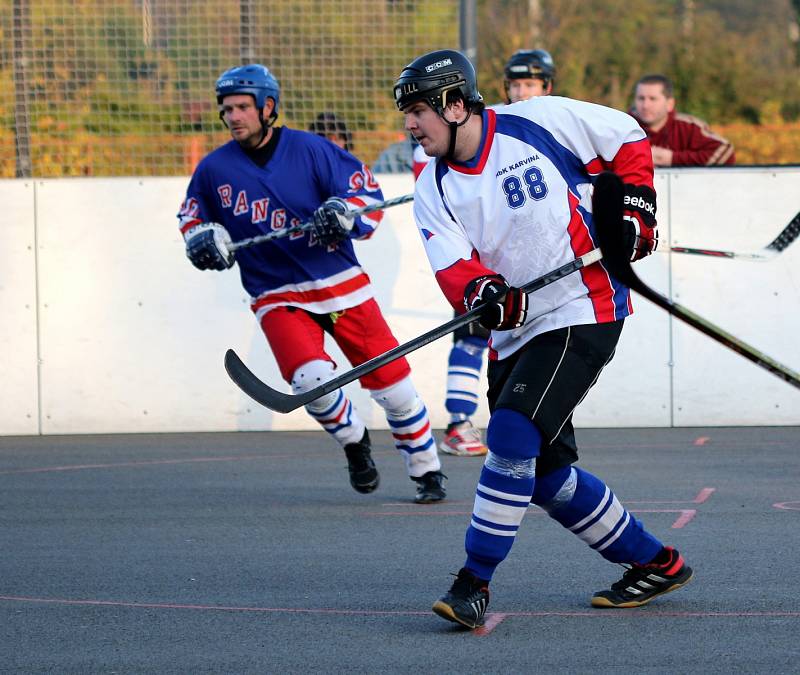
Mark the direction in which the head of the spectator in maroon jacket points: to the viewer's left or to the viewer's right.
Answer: to the viewer's left

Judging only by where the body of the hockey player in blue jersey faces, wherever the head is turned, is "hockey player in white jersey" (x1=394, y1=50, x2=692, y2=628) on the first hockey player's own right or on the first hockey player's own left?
on the first hockey player's own left

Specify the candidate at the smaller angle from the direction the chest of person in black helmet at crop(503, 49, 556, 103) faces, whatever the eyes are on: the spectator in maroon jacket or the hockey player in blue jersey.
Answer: the hockey player in blue jersey
